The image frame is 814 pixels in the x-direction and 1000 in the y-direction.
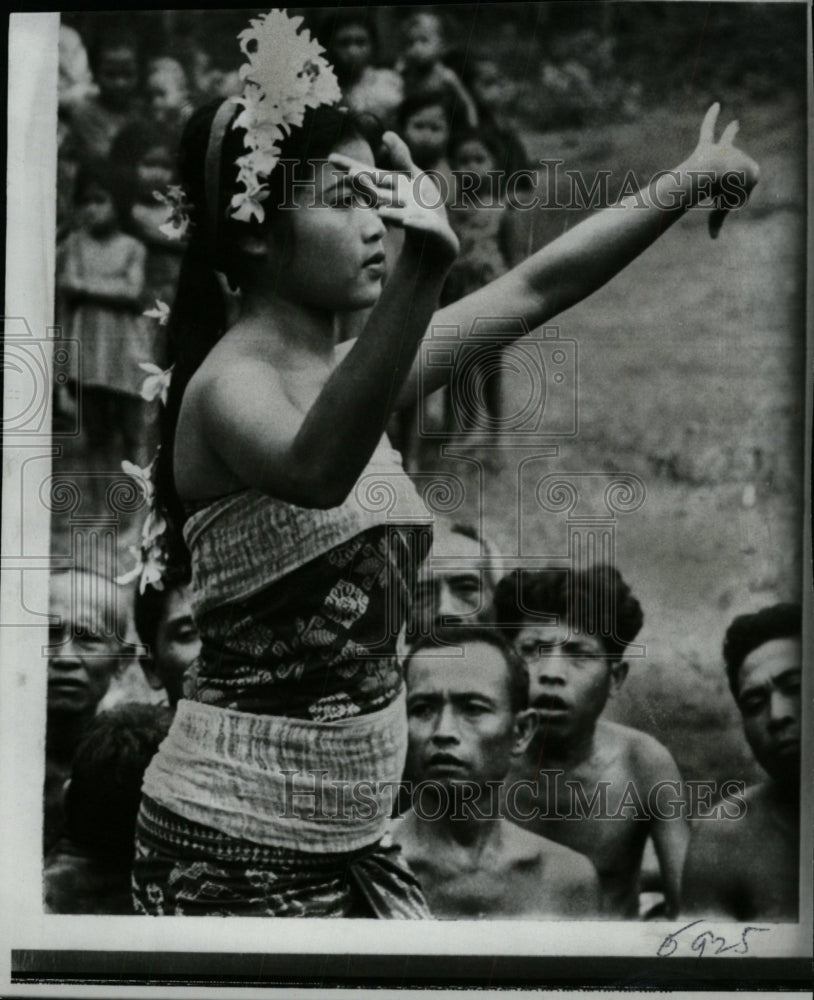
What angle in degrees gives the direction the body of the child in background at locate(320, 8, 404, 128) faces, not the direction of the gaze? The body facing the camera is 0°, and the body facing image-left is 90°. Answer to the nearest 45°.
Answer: approximately 0°

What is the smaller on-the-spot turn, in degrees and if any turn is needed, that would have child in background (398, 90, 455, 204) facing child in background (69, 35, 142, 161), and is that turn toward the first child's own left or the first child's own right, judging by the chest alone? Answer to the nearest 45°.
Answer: approximately 90° to the first child's own right

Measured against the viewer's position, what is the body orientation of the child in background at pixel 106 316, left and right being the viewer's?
facing the viewer

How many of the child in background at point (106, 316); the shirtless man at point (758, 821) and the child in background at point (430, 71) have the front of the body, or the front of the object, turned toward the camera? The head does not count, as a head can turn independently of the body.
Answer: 3

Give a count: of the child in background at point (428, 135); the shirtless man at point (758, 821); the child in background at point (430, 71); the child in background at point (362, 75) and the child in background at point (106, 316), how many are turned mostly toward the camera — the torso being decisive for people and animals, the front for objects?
5

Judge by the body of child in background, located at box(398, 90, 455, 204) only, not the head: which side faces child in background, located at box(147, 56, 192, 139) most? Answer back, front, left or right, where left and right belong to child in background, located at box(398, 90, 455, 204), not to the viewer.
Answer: right

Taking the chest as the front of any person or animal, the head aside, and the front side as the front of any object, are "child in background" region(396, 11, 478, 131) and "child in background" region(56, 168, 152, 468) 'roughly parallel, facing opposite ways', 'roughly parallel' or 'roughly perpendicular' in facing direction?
roughly parallel

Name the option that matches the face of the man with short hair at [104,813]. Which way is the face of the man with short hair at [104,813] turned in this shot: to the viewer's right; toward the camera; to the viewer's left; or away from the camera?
away from the camera

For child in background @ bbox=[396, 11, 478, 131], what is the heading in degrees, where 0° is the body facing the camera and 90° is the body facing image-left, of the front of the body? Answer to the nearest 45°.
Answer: approximately 0°

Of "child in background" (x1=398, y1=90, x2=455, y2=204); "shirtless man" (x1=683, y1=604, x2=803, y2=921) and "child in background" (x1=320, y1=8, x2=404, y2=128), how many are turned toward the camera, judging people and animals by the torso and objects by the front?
3

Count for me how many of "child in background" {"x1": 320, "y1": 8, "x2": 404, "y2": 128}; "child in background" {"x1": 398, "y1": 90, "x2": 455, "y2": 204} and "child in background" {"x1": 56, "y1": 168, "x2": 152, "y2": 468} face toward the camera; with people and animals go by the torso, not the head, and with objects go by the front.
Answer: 3

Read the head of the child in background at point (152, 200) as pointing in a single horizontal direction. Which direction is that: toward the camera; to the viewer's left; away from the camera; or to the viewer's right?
toward the camera

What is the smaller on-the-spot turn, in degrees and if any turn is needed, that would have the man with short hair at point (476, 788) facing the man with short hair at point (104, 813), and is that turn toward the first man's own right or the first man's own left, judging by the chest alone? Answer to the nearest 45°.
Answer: approximately 45° to the first man's own right

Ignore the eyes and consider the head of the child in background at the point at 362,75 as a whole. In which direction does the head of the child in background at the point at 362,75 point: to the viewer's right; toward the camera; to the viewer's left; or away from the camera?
toward the camera
